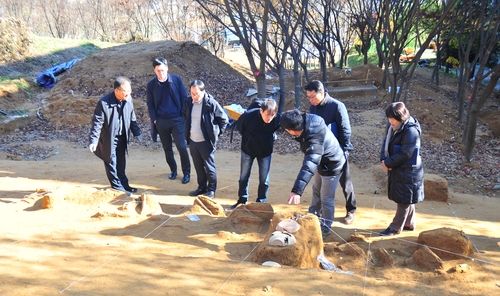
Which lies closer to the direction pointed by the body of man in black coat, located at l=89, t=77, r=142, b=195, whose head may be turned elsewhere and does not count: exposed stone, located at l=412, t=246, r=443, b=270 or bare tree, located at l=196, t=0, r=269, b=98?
the exposed stone

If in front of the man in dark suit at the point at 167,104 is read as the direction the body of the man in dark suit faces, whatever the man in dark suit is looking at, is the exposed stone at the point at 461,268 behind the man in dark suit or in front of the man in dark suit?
in front

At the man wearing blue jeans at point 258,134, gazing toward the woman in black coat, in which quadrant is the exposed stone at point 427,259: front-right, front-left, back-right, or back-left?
front-right

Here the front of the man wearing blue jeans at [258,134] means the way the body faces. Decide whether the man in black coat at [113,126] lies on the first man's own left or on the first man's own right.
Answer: on the first man's own right

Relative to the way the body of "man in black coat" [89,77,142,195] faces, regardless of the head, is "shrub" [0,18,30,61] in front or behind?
behind

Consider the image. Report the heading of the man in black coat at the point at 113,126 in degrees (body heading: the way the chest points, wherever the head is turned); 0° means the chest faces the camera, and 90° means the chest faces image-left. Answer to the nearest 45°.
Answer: approximately 315°

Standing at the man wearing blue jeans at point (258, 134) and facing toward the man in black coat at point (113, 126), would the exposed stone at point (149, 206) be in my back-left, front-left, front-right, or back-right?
front-left

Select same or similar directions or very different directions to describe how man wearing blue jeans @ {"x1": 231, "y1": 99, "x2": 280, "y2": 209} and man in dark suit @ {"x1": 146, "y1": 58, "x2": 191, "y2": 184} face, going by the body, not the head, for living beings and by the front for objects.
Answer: same or similar directions

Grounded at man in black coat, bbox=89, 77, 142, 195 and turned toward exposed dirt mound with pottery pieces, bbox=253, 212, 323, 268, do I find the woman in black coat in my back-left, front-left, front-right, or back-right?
front-left

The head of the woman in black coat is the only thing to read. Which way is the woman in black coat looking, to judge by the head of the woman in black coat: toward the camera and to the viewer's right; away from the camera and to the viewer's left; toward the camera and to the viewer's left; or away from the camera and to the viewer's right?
toward the camera and to the viewer's left

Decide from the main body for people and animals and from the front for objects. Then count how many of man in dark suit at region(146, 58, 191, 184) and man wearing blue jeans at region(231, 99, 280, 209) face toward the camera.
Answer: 2

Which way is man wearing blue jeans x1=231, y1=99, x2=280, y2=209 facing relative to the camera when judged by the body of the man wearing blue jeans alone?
toward the camera

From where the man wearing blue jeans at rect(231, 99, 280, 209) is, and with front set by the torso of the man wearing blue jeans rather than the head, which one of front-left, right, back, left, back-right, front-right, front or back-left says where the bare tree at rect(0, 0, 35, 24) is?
back-right

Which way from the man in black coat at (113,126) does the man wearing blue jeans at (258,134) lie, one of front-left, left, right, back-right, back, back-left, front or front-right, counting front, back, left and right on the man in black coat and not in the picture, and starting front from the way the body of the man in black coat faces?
front

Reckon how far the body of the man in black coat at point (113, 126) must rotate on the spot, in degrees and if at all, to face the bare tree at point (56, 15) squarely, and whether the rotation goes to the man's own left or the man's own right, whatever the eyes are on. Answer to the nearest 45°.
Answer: approximately 135° to the man's own left

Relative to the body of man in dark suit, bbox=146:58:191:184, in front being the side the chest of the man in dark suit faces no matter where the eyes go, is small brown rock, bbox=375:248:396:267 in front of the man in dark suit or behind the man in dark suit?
in front

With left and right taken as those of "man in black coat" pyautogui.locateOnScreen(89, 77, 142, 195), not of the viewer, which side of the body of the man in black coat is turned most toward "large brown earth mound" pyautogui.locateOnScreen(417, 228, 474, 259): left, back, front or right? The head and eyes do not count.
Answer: front

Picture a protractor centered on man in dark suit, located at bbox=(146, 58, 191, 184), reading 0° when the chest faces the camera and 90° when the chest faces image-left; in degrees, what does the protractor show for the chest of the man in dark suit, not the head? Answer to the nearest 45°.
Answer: approximately 0°

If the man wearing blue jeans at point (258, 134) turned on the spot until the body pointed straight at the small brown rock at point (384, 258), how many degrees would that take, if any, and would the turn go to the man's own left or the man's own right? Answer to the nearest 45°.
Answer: approximately 45° to the man's own left

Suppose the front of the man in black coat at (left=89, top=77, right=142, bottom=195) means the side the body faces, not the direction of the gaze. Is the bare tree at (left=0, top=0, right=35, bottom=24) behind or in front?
behind

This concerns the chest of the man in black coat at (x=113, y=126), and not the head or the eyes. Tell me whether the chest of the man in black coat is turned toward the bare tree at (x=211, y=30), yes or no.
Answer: no
